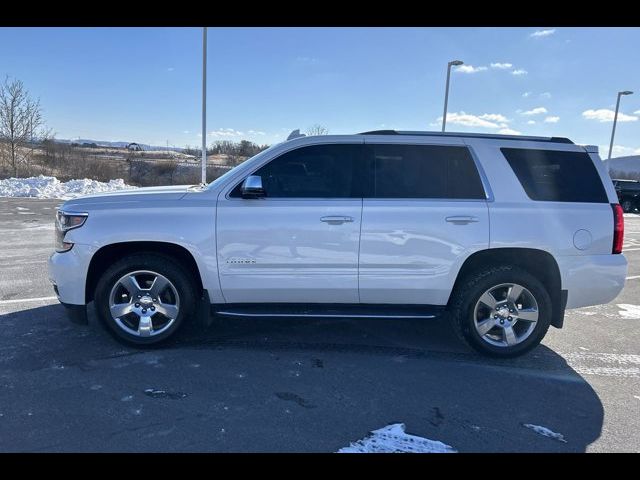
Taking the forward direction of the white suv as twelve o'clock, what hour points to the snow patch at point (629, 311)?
The snow patch is roughly at 5 o'clock from the white suv.

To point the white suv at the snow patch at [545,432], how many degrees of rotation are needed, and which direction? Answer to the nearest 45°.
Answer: approximately 135° to its left

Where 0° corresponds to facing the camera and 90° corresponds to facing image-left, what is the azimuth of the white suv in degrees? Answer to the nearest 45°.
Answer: approximately 90°

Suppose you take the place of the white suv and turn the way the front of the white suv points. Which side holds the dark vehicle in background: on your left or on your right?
on your right
